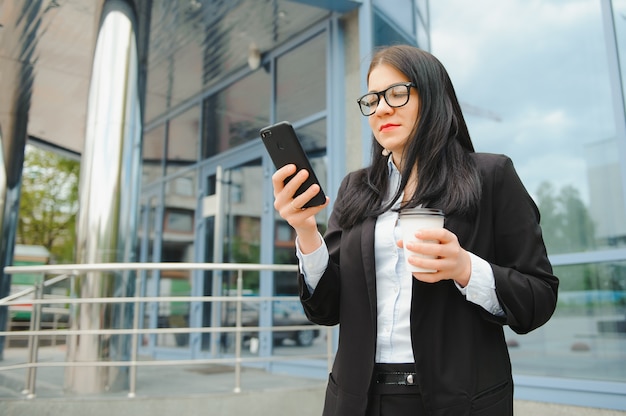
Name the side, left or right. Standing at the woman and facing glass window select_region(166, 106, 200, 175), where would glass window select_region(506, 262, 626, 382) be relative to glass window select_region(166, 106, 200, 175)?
right

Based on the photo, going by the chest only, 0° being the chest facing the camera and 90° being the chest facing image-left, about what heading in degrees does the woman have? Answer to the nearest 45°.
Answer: approximately 45°

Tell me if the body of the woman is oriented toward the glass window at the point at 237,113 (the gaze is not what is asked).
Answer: no

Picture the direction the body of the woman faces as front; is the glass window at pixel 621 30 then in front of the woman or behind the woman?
behind

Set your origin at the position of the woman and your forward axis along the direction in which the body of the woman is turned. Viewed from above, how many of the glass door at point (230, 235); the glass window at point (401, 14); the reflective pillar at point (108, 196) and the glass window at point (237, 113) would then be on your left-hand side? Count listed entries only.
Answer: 0

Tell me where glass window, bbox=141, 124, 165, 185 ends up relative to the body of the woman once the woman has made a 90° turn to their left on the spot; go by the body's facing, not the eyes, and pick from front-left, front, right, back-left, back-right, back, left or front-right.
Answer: back

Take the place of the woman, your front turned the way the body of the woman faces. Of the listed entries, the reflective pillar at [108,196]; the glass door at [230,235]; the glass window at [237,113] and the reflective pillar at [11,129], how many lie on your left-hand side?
0

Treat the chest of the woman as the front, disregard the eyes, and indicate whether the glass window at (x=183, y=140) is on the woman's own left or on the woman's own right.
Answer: on the woman's own right

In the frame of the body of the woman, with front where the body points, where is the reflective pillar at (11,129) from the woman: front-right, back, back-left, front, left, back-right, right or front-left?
right

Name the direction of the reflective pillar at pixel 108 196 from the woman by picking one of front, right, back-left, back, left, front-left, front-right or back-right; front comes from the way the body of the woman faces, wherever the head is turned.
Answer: right

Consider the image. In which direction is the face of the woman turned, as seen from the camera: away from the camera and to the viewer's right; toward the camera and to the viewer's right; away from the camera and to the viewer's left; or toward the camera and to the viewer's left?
toward the camera and to the viewer's left

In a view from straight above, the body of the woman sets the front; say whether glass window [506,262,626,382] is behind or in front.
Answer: behind

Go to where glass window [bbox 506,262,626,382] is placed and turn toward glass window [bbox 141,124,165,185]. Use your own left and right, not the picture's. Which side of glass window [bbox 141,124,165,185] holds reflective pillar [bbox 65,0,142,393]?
left

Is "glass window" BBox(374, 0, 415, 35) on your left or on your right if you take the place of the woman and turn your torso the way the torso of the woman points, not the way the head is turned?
on your right

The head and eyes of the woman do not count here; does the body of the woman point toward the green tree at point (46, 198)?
no
